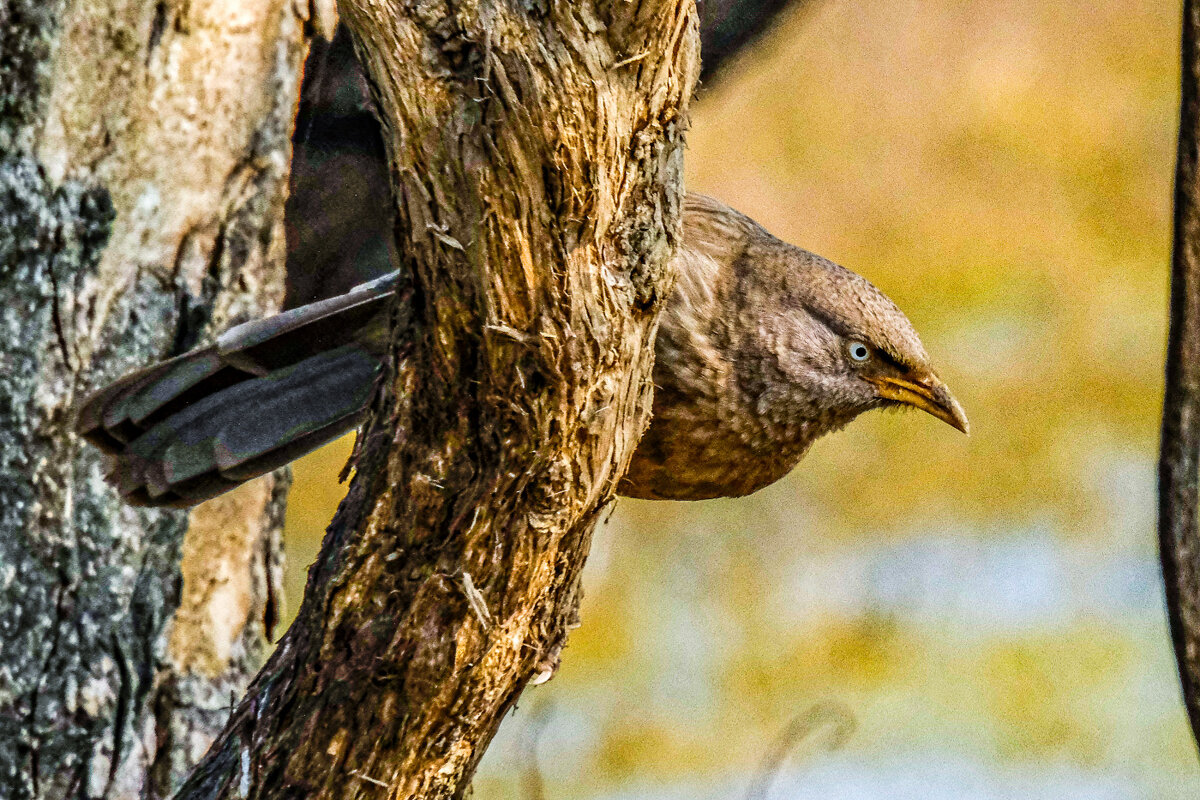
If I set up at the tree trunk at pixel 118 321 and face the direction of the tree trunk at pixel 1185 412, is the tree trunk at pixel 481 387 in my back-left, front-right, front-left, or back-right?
front-right

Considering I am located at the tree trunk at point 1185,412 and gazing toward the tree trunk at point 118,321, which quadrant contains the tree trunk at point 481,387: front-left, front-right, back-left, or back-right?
front-left

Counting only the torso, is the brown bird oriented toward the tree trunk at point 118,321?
no

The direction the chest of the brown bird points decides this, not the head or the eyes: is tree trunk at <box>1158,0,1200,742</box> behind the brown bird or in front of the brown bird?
in front

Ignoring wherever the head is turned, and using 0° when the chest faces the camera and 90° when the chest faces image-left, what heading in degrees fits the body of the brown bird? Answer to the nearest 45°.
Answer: approximately 270°
